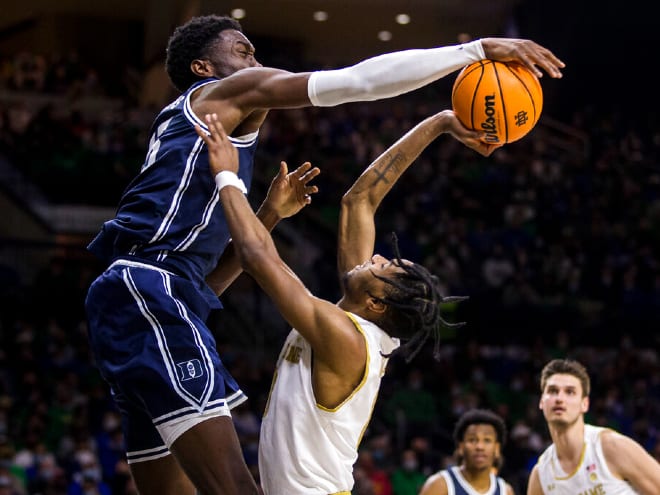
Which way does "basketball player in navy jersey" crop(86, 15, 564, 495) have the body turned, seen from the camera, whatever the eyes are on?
to the viewer's right

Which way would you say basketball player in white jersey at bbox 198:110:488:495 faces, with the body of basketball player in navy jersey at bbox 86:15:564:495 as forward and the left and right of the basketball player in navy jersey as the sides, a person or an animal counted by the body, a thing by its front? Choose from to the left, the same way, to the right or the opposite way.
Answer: the opposite way

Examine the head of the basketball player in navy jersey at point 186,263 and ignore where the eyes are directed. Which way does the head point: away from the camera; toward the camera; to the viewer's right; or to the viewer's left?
to the viewer's right

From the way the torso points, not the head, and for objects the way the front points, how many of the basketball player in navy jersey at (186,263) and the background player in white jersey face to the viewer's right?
1

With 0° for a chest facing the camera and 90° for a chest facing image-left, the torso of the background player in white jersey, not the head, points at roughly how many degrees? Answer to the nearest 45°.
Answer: approximately 45°

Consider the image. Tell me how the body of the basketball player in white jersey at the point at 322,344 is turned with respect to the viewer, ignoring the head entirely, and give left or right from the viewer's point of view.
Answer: facing to the left of the viewer

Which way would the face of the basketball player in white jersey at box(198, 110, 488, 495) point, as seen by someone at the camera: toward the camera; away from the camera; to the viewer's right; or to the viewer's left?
to the viewer's left

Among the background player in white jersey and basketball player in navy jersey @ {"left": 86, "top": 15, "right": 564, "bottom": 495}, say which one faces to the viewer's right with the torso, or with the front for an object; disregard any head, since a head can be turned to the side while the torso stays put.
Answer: the basketball player in navy jersey

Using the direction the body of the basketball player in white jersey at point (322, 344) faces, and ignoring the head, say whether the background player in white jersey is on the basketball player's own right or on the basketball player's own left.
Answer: on the basketball player's own right

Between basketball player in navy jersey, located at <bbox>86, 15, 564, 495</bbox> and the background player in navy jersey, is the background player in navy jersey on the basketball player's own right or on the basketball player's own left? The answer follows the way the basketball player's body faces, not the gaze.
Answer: on the basketball player's own left

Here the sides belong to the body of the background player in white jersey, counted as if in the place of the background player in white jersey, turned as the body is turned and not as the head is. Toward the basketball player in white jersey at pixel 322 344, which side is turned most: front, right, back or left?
front

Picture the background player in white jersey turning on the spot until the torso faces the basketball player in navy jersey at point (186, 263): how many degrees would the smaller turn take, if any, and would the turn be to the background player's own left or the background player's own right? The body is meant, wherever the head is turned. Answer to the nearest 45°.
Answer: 0° — they already face them

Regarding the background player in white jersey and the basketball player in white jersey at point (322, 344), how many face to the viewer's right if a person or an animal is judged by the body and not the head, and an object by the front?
0

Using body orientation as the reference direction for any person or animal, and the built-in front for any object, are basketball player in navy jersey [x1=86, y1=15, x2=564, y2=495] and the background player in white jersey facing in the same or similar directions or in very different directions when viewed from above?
very different directions
